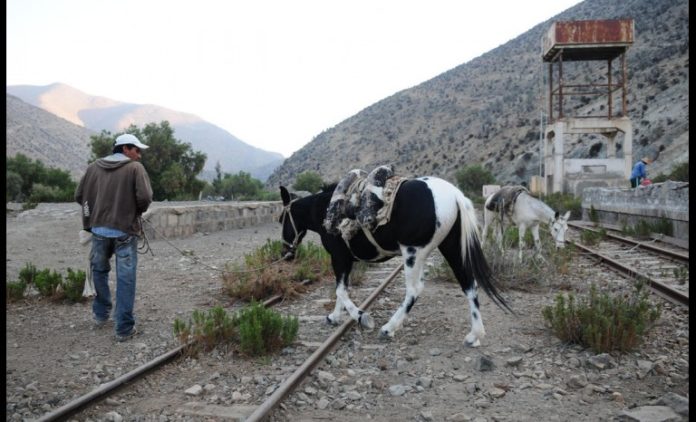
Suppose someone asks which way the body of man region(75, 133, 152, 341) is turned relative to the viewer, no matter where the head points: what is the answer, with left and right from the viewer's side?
facing away from the viewer

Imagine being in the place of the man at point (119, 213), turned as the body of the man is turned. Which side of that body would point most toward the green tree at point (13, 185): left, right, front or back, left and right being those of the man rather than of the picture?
front

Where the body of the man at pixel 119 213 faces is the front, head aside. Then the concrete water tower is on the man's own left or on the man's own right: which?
on the man's own right

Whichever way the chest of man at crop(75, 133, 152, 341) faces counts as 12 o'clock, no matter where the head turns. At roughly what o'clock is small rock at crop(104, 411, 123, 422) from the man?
The small rock is roughly at 6 o'clock from the man.

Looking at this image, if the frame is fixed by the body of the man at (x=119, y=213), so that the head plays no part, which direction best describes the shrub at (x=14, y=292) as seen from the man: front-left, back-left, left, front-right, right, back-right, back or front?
front-left

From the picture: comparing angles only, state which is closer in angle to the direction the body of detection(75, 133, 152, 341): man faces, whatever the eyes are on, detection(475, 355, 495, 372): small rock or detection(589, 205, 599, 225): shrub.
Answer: the shrub

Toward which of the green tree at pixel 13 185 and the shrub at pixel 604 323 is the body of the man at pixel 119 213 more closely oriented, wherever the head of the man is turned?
the green tree

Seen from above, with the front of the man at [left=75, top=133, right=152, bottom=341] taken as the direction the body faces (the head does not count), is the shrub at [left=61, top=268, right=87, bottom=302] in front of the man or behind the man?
in front

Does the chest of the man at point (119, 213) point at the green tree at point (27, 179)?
yes

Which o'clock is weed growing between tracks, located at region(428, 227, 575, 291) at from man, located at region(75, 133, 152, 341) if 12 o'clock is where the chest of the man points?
The weed growing between tracks is roughly at 3 o'clock from the man.
